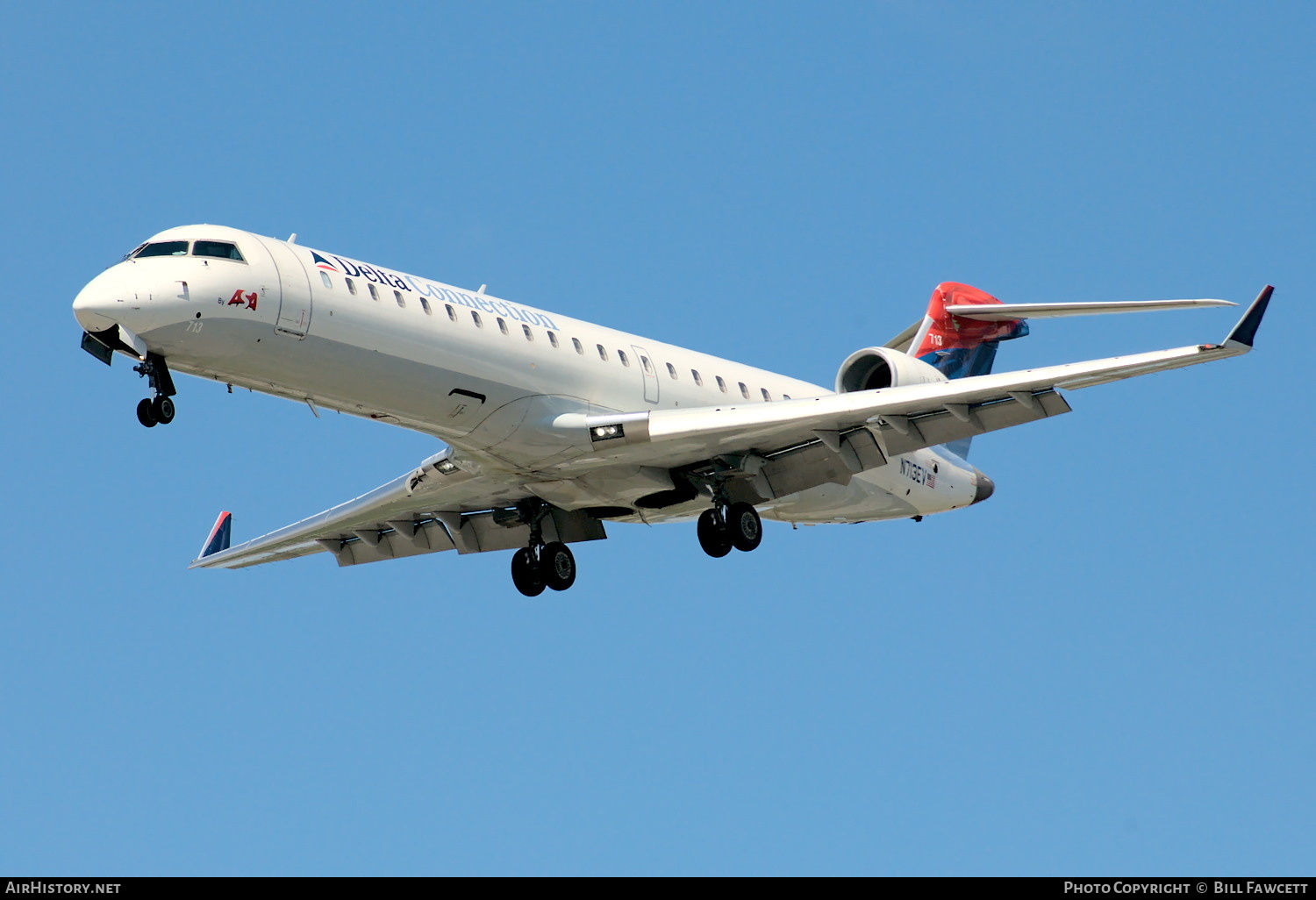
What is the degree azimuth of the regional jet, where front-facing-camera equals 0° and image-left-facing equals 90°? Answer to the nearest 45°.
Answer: approximately 45°
